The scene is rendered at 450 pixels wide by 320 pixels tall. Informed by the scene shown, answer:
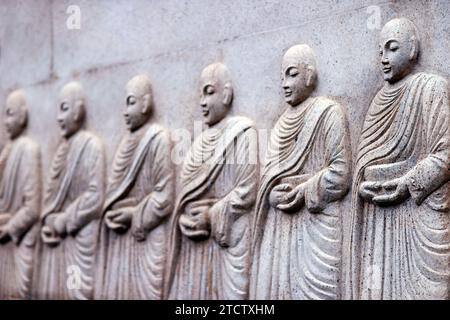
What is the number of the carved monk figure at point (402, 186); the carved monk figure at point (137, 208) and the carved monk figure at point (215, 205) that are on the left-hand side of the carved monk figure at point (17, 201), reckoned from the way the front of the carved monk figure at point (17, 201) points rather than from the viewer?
3

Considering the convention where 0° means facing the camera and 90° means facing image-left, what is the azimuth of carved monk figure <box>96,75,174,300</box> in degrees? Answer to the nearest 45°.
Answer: approximately 45°

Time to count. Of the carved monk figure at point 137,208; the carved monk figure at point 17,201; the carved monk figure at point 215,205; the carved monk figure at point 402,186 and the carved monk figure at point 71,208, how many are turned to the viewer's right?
0

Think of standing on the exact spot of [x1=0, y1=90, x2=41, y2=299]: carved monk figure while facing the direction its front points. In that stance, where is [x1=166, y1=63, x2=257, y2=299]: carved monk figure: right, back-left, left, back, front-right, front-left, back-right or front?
left

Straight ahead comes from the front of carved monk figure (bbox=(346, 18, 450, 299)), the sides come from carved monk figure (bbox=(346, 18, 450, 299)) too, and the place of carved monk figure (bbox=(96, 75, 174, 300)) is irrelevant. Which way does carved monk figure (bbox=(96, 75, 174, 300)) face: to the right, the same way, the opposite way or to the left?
the same way

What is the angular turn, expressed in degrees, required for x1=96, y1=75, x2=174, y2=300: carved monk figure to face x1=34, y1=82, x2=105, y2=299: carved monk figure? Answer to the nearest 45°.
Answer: approximately 90° to its right

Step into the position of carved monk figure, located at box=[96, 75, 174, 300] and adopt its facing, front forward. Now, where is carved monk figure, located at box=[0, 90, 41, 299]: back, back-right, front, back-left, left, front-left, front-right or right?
right

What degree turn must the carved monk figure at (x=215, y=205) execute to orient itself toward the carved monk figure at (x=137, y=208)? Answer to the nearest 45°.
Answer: approximately 90° to its right

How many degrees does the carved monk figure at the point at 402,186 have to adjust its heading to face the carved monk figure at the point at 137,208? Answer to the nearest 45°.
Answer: approximately 90° to its right

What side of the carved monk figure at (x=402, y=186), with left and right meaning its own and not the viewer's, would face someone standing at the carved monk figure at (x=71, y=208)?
right

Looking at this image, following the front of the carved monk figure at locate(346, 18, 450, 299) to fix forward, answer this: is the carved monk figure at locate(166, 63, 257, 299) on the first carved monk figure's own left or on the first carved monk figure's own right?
on the first carved monk figure's own right

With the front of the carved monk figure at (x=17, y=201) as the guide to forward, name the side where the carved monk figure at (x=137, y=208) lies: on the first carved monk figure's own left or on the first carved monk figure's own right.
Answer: on the first carved monk figure's own left

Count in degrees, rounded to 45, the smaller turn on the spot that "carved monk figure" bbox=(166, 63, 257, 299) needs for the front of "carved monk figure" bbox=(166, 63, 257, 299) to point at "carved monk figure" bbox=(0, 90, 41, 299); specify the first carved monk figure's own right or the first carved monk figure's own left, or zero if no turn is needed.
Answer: approximately 90° to the first carved monk figure's own right

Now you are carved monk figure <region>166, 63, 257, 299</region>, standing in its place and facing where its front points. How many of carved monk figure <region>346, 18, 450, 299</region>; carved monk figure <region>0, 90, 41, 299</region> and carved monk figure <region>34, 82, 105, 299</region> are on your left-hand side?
1

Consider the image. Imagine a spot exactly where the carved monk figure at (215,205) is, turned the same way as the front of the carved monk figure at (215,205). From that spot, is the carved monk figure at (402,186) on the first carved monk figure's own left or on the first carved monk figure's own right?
on the first carved monk figure's own left

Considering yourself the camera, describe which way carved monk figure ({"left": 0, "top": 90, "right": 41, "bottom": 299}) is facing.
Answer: facing the viewer and to the left of the viewer

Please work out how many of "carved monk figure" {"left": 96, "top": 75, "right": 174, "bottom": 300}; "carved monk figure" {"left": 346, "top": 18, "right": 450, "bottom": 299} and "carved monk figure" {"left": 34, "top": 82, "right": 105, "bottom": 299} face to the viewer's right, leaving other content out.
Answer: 0

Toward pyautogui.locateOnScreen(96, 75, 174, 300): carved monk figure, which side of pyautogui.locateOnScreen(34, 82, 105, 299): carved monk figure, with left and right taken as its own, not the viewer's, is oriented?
left

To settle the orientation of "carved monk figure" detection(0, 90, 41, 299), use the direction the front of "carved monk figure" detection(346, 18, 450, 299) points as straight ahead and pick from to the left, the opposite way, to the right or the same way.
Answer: the same way

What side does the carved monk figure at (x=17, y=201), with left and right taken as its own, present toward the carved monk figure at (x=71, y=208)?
left
